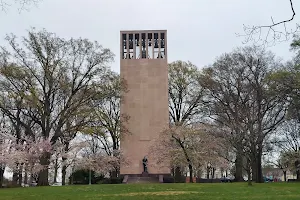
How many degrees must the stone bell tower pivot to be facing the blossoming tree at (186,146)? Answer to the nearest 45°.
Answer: approximately 45° to its left

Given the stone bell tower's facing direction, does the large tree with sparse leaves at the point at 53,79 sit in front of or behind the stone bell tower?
in front

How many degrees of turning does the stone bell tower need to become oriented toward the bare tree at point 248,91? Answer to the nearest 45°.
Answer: approximately 45° to its left

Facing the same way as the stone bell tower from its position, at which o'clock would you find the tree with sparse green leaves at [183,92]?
The tree with sparse green leaves is roughly at 8 o'clock from the stone bell tower.

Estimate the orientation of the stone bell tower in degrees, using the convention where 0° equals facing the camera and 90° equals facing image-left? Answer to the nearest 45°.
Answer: approximately 0°
